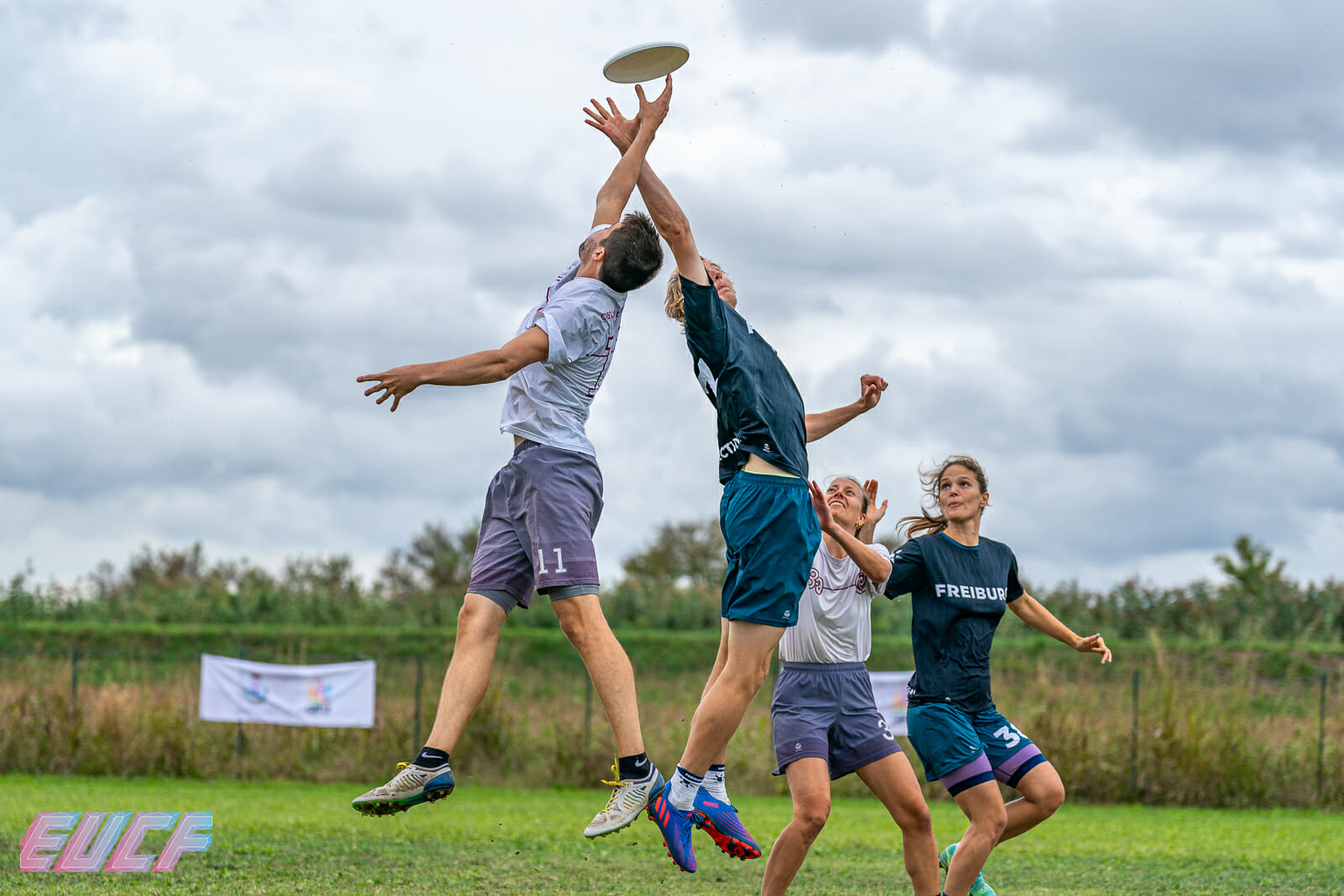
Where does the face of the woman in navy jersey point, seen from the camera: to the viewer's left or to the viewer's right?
to the viewer's left

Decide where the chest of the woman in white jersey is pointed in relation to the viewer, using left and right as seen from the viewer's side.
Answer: facing the viewer

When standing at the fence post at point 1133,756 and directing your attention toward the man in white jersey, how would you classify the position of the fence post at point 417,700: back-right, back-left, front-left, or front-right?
front-right

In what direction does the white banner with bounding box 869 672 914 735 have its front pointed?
toward the camera

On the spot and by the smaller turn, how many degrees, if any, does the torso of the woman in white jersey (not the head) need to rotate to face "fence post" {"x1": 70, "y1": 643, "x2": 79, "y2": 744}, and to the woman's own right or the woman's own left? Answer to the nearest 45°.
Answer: approximately 135° to the woman's own right

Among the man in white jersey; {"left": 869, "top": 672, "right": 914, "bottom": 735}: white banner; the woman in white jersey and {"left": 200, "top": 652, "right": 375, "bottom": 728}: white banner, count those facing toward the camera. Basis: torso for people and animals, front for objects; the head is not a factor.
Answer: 3

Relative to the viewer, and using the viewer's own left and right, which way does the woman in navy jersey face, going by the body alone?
facing the viewer and to the right of the viewer

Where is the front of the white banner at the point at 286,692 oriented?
toward the camera

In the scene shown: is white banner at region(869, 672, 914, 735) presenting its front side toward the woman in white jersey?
yes

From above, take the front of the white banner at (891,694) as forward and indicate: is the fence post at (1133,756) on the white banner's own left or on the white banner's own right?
on the white banner's own left
